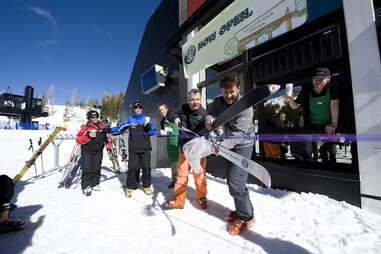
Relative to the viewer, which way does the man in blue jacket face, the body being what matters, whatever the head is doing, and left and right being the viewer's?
facing the viewer

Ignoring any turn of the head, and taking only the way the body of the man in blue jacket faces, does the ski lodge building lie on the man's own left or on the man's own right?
on the man's own left

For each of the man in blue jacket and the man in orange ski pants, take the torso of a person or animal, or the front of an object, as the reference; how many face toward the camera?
2

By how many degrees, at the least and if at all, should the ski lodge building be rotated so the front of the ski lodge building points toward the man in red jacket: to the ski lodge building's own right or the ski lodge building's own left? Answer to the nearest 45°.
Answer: approximately 45° to the ski lodge building's own right

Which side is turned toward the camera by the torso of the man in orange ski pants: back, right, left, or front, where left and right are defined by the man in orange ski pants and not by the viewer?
front

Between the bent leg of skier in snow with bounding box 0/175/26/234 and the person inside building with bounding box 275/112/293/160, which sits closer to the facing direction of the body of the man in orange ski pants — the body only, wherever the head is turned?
the bent leg of skier in snow

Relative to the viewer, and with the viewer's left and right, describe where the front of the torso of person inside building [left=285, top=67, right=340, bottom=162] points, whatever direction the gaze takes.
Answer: facing the viewer and to the left of the viewer

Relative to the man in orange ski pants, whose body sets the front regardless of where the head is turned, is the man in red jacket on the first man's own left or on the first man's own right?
on the first man's own right

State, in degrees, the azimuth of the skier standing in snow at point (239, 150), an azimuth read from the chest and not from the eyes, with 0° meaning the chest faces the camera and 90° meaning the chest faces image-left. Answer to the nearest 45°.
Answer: approximately 45°
